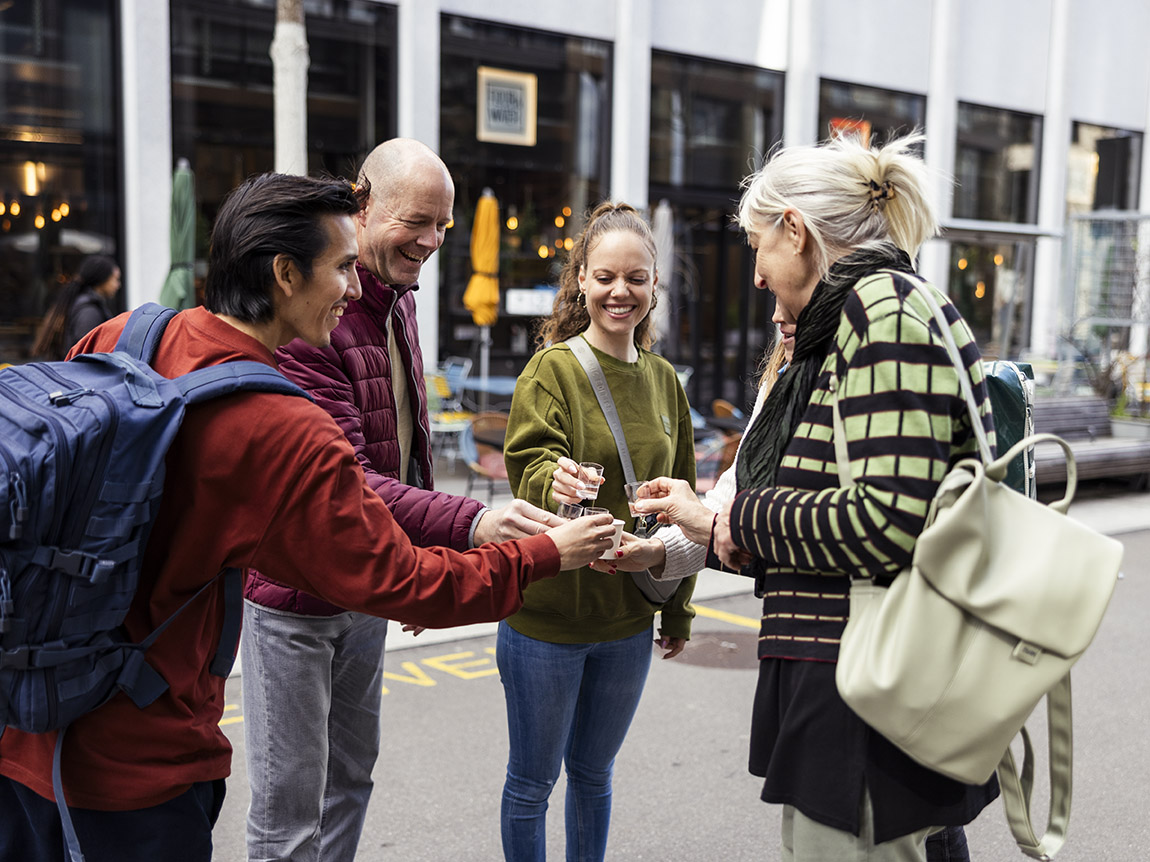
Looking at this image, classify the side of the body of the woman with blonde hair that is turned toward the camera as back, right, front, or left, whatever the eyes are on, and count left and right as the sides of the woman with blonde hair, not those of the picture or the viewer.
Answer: left

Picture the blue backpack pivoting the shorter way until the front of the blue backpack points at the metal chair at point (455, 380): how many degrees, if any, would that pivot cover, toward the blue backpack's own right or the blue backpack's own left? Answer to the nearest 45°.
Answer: approximately 135° to the blue backpack's own right

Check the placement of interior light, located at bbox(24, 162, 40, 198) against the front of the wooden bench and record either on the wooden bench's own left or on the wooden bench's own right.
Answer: on the wooden bench's own right

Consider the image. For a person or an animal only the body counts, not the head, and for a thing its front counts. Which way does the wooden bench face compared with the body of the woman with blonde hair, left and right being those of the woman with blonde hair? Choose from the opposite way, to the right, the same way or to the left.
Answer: to the left

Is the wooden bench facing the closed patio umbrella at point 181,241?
no

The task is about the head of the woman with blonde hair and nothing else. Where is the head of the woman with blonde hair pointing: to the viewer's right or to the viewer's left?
to the viewer's left

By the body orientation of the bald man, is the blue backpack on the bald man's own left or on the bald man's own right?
on the bald man's own right

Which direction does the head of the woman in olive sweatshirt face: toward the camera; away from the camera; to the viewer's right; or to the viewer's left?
toward the camera

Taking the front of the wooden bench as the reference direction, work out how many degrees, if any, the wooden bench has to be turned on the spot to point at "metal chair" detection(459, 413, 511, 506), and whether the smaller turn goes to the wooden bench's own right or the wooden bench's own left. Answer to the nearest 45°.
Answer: approximately 45° to the wooden bench's own right

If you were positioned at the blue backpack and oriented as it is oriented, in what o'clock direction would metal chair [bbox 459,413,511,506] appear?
The metal chair is roughly at 5 o'clock from the blue backpack.

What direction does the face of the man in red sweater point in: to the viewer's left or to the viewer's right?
to the viewer's right

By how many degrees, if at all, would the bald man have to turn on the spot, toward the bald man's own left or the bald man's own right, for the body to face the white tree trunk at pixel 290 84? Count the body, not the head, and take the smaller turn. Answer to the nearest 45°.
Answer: approximately 135° to the bald man's own left

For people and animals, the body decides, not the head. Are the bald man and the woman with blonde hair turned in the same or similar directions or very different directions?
very different directions

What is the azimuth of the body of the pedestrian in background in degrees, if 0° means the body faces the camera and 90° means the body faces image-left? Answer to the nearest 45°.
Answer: approximately 270°

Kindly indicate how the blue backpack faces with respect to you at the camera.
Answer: facing the viewer and to the left of the viewer

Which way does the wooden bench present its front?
toward the camera

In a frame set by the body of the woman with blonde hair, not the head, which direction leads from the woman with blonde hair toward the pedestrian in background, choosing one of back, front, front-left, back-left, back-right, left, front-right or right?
front-right

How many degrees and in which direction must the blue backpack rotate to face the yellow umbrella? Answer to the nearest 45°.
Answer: approximately 135° to its right

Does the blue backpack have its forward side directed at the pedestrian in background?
no

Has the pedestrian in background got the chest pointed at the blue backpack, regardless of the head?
no

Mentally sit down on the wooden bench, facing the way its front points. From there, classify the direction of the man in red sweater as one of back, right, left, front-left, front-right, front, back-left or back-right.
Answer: front

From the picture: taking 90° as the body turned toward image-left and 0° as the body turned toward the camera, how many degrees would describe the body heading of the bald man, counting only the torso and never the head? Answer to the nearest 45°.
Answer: approximately 315°
